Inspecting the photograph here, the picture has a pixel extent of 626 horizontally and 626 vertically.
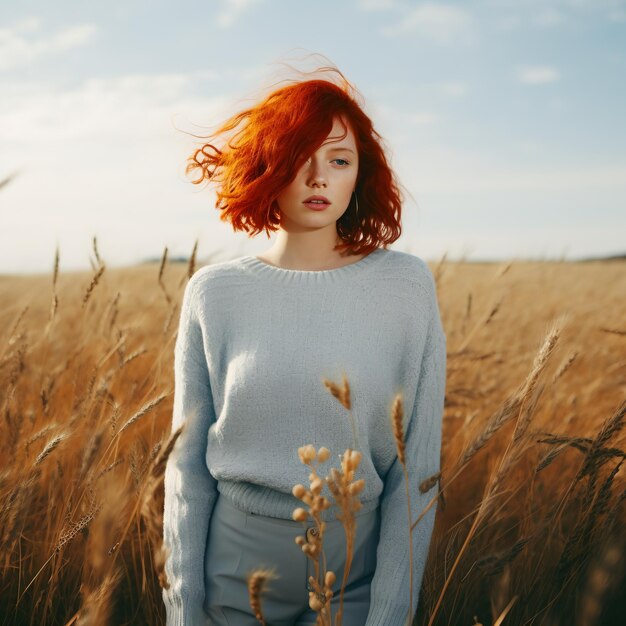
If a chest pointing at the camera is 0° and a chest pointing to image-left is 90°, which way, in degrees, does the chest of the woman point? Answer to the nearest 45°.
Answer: approximately 0°
